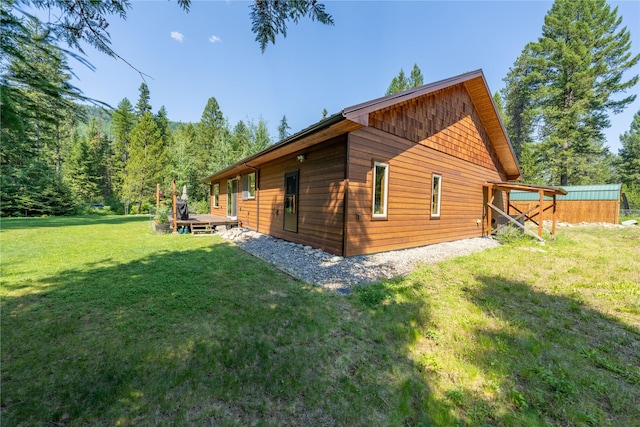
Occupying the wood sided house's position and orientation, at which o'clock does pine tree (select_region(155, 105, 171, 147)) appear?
The pine tree is roughly at 3 o'clock from the wood sided house.

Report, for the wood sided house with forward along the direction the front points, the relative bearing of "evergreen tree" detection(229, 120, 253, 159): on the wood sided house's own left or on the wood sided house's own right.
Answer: on the wood sided house's own right

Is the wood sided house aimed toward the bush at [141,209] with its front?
no

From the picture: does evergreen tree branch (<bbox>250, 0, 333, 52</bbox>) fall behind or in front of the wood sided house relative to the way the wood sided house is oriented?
in front

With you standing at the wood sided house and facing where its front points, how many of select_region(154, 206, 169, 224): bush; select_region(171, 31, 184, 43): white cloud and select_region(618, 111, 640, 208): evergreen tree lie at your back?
1

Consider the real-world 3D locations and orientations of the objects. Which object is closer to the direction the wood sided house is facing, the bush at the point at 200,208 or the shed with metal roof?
the bush

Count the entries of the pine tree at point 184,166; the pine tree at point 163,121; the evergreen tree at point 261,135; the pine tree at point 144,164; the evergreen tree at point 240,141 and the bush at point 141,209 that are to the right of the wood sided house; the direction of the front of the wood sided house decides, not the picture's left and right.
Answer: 6

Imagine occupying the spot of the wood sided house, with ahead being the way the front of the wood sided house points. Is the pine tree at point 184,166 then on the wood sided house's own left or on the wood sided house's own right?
on the wood sided house's own right

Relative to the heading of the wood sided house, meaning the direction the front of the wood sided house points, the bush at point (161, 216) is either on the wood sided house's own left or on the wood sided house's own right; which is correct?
on the wood sided house's own right

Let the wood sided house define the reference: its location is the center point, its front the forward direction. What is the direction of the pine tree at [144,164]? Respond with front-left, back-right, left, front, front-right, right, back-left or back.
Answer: right

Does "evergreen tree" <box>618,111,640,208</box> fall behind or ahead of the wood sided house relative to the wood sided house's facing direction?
behind

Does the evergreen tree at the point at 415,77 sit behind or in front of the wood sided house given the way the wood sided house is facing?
behind

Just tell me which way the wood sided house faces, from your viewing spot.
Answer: facing the viewer and to the left of the viewer

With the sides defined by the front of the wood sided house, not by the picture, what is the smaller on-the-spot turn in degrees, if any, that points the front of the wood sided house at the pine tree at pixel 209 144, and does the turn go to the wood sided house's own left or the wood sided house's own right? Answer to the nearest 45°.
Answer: approximately 90° to the wood sided house's own right

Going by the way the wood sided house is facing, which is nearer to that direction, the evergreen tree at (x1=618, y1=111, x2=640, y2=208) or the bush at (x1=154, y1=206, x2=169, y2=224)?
the bush

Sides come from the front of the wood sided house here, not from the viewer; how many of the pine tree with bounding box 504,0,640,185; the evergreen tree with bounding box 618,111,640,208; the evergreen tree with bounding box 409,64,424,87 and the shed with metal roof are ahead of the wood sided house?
0

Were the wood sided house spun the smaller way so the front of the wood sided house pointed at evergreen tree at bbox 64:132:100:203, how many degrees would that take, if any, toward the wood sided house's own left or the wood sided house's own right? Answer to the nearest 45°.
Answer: approximately 90° to the wood sided house's own right
